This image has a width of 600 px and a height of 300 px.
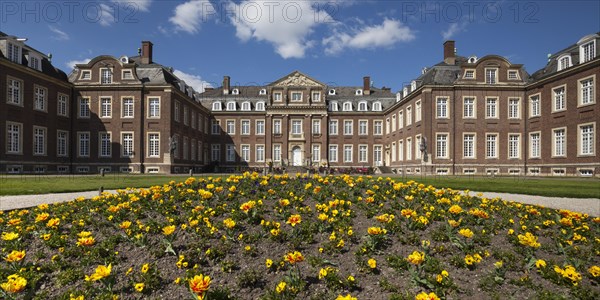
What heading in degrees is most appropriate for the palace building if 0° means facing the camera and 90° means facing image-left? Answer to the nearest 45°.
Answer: approximately 0°
